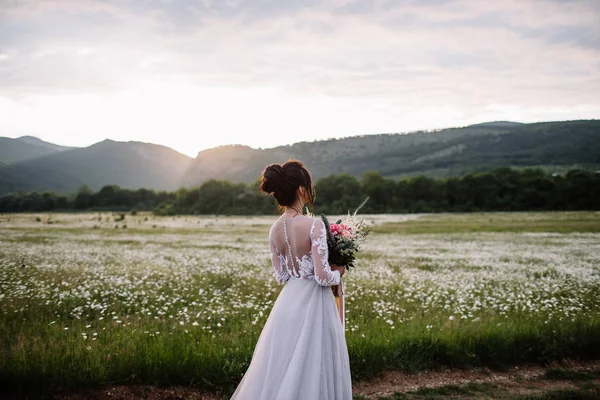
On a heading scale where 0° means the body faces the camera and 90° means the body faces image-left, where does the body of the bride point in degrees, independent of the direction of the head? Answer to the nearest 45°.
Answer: approximately 225°

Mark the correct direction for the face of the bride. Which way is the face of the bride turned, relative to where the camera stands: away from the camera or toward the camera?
away from the camera
